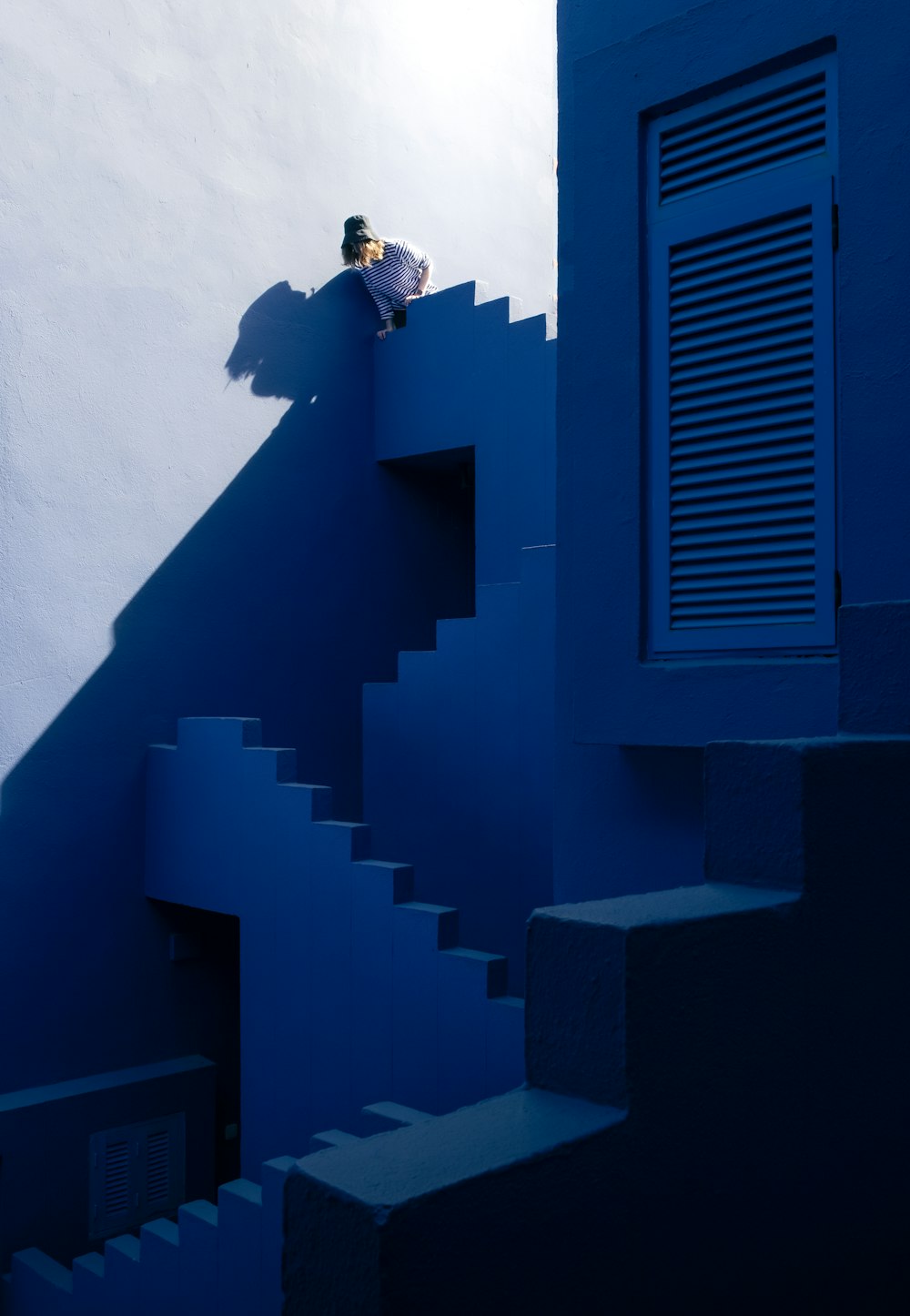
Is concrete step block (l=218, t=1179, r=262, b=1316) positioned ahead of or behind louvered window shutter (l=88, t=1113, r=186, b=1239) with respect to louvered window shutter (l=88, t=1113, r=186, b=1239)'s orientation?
ahead

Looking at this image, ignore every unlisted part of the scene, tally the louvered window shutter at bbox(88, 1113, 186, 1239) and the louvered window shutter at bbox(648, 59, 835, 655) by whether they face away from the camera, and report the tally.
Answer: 0

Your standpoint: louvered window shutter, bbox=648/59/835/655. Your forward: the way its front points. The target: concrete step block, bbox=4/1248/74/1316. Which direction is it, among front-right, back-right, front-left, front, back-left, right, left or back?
right

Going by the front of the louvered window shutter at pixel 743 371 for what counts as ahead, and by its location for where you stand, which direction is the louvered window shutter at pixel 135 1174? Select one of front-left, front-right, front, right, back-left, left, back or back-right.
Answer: right

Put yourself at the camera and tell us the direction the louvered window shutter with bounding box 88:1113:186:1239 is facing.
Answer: facing the viewer and to the right of the viewer

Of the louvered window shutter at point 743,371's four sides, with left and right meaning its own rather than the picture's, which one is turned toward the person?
right
